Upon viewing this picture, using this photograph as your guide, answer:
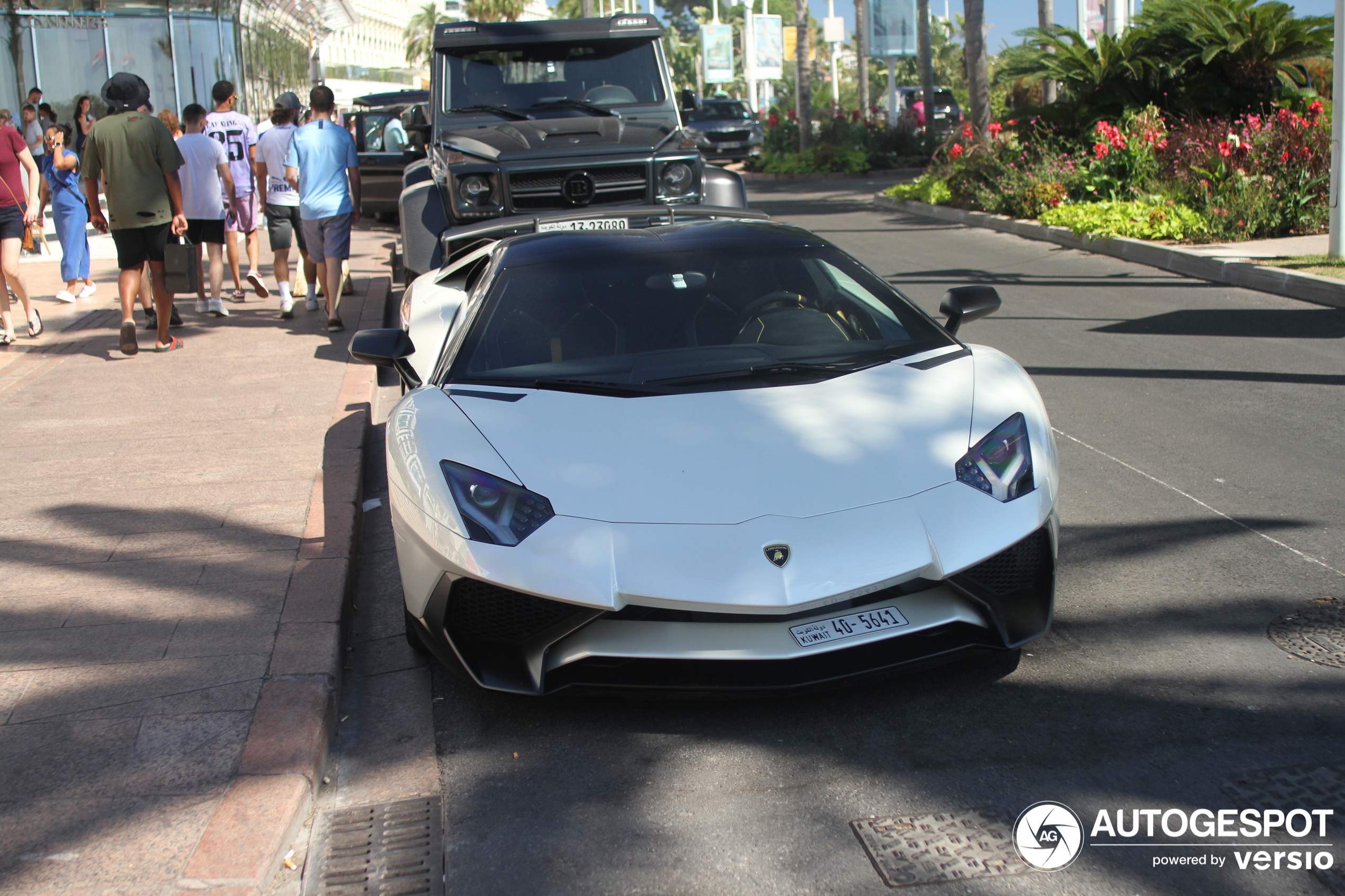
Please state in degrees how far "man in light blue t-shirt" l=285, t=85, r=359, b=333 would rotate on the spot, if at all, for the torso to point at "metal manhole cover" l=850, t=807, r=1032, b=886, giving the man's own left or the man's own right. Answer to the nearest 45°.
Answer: approximately 180°

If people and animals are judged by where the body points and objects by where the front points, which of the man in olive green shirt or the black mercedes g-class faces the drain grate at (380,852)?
the black mercedes g-class

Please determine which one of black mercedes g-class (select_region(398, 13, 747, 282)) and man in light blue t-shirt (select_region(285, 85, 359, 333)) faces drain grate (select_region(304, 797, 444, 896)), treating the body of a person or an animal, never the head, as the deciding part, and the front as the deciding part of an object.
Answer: the black mercedes g-class

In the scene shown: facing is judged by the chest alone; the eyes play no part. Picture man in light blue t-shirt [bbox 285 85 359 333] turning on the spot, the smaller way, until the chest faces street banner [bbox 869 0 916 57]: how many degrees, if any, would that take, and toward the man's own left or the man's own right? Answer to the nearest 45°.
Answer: approximately 45° to the man's own right

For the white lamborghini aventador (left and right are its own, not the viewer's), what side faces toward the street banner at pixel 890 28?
back

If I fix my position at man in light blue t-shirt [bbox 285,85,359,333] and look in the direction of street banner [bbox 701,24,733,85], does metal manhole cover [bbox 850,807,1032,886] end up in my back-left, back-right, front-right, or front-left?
back-right

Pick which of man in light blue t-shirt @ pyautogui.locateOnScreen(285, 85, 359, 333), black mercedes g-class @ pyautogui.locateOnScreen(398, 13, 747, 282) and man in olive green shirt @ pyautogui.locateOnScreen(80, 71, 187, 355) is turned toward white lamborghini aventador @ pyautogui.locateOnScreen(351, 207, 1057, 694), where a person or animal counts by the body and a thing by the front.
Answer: the black mercedes g-class

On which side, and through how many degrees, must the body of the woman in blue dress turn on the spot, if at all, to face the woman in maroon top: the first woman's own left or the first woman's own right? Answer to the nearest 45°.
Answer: approximately 45° to the first woman's own left

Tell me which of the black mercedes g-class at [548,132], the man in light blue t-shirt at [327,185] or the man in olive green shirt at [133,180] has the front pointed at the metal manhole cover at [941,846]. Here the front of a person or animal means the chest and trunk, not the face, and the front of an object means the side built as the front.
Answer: the black mercedes g-class

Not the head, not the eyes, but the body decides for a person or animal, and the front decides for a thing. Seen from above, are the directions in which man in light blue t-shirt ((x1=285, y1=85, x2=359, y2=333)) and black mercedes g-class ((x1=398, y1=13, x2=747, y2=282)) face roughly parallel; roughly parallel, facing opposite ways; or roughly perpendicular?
roughly parallel, facing opposite ways

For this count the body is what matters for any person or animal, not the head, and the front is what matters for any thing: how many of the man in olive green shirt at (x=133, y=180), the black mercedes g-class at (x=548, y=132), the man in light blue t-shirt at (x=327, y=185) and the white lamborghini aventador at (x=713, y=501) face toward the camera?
2

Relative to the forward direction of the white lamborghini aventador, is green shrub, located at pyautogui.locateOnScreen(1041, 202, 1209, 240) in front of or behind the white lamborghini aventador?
behind

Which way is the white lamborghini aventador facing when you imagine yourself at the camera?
facing the viewer

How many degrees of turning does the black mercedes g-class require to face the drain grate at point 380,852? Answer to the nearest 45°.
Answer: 0° — it already faces it

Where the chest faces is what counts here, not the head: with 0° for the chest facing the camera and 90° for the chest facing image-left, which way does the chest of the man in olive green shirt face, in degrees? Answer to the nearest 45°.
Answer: approximately 180°

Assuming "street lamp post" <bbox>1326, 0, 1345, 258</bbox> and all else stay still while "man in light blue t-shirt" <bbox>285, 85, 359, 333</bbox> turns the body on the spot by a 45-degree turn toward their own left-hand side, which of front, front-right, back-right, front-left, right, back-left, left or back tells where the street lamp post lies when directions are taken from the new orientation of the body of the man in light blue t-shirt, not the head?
back-right
